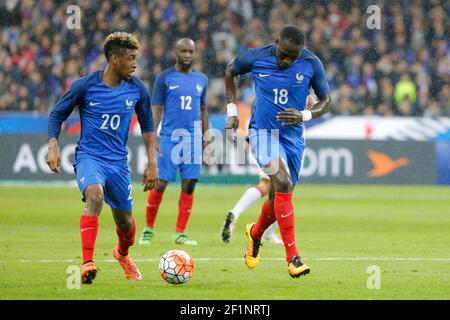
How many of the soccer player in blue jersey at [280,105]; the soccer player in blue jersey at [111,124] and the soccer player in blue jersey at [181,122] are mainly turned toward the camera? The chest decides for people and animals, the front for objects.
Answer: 3

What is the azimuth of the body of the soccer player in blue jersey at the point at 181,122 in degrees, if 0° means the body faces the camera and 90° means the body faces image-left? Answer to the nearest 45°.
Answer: approximately 0°

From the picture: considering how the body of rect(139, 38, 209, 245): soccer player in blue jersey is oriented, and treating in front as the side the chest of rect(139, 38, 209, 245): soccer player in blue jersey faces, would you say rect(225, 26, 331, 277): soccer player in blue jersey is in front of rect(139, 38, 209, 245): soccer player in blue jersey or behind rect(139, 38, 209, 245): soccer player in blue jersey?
in front

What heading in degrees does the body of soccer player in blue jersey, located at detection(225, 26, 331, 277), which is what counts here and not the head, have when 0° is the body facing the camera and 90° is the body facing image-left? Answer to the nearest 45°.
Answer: approximately 0°

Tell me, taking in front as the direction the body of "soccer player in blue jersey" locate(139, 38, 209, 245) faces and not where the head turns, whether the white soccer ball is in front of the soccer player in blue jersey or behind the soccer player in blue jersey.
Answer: in front

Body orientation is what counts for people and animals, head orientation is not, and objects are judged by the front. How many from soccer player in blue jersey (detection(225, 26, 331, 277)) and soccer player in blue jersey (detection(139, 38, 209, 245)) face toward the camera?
2
